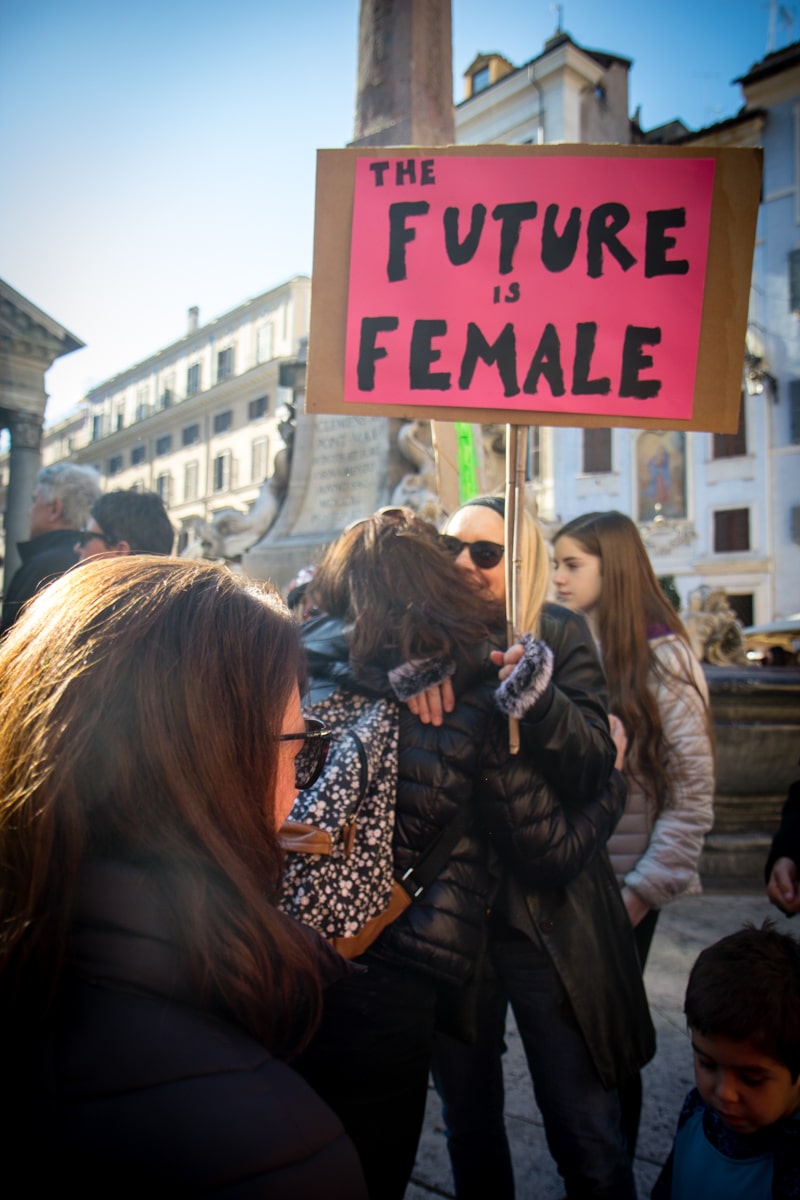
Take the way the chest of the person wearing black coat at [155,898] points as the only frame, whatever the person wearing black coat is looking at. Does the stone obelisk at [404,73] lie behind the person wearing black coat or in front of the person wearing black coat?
in front

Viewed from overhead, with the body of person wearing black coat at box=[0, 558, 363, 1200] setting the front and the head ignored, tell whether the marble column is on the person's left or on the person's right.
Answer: on the person's left

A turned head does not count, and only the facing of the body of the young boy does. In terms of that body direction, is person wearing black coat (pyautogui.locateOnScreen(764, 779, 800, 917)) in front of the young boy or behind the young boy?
behind

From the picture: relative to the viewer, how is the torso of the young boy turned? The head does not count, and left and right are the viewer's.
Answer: facing the viewer and to the left of the viewer

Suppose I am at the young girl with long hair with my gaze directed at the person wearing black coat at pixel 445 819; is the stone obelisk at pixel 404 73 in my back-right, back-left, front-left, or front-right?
back-right

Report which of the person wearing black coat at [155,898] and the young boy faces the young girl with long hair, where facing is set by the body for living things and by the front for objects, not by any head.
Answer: the person wearing black coat

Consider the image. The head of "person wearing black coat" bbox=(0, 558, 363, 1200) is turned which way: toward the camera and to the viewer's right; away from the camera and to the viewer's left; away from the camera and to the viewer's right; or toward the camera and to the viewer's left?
away from the camera and to the viewer's right

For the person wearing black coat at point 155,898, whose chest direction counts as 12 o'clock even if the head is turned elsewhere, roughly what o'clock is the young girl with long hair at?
The young girl with long hair is roughly at 12 o'clock from the person wearing black coat.

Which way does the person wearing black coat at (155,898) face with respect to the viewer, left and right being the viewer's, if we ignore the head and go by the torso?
facing away from the viewer and to the right of the viewer

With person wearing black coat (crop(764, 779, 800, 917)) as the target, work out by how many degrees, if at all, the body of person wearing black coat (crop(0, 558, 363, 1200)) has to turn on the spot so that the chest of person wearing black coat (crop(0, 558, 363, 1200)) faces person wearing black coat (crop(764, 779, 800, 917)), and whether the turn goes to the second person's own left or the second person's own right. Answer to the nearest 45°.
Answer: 0° — they already face them

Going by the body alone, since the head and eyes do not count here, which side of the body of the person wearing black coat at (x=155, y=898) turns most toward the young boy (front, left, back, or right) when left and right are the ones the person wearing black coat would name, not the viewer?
front

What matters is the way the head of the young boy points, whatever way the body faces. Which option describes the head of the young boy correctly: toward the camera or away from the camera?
toward the camera
